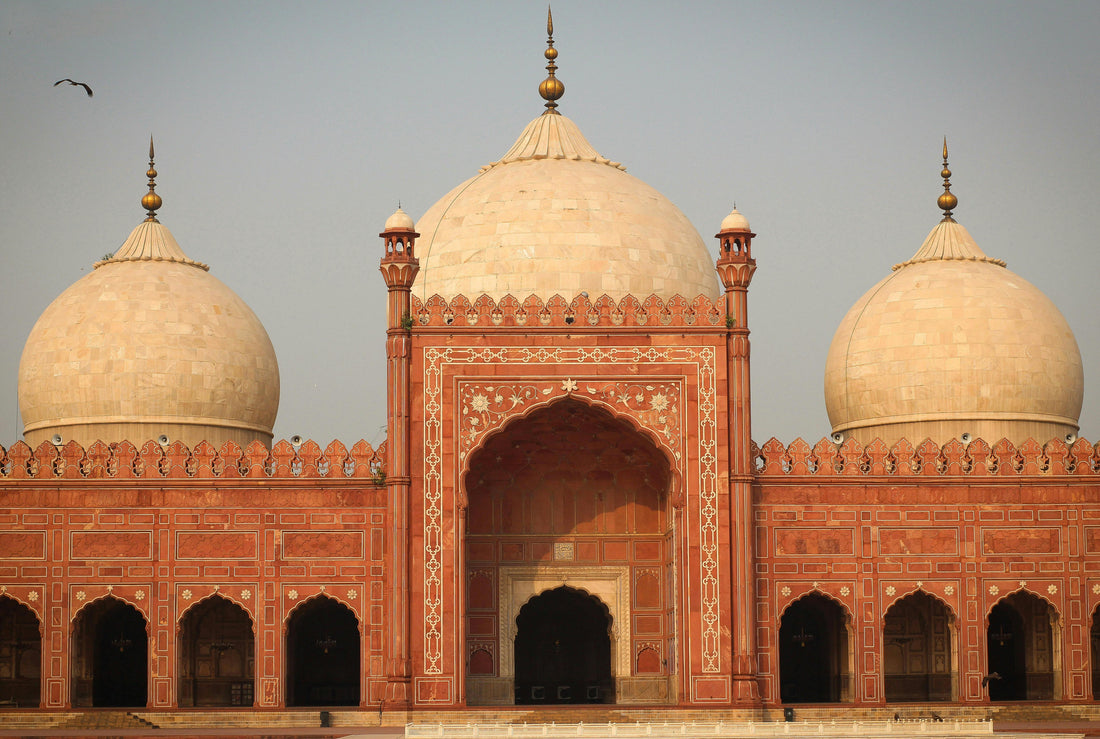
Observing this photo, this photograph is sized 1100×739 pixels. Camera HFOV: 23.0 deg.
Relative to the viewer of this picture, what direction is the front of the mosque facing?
facing the viewer
